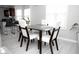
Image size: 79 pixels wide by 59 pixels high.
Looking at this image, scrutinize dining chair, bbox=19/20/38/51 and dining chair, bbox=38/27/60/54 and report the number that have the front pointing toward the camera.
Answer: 0

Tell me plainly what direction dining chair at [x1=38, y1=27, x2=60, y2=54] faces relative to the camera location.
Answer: facing away from the viewer and to the left of the viewer

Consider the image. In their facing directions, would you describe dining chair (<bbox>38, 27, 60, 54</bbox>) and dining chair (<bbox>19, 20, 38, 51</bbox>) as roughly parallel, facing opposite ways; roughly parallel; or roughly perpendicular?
roughly perpendicular

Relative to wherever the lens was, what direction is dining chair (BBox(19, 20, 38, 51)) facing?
facing away from the viewer and to the right of the viewer
